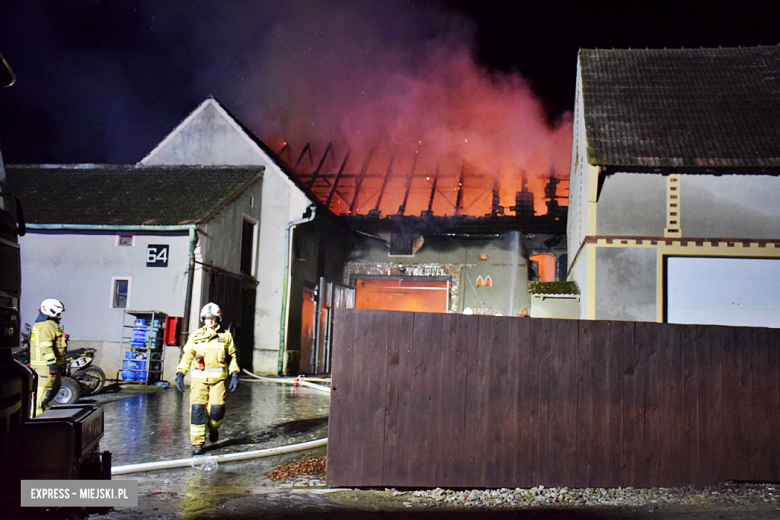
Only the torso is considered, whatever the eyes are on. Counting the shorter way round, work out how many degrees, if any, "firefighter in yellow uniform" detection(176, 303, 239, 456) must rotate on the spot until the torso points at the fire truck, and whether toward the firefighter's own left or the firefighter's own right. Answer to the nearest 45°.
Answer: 0° — they already face it

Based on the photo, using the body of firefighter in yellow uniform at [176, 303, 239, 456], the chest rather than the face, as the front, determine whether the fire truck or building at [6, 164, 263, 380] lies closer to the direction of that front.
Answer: the fire truck

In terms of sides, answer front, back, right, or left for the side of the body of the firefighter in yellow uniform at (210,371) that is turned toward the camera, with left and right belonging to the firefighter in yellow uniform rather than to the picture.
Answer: front

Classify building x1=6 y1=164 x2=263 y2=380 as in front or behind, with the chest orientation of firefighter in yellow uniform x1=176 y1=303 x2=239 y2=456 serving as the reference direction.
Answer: behind

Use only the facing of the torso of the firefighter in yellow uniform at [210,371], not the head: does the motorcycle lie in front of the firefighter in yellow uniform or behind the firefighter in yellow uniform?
behind

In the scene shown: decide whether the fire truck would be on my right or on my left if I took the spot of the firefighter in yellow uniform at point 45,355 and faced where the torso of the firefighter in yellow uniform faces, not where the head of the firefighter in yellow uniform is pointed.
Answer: on my right

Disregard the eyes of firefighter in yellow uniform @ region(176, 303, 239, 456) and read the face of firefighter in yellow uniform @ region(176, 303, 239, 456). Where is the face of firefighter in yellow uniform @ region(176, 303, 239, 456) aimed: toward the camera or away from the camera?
toward the camera

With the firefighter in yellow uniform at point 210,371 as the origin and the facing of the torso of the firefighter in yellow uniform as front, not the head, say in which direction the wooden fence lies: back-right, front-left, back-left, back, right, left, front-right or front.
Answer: front-left

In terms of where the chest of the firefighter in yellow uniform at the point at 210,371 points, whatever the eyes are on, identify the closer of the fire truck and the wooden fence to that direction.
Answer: the fire truck
